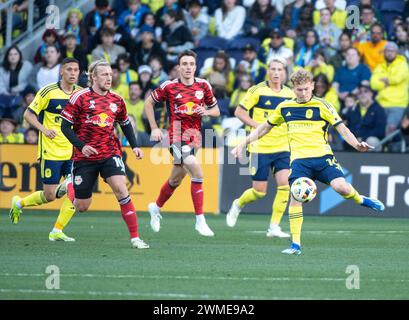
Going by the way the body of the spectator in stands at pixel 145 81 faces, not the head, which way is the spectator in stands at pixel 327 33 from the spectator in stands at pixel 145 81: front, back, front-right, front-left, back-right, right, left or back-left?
left

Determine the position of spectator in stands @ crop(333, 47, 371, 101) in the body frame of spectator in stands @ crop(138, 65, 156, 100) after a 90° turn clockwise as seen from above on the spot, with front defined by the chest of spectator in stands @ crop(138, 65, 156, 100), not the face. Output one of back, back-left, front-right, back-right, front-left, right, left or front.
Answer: back

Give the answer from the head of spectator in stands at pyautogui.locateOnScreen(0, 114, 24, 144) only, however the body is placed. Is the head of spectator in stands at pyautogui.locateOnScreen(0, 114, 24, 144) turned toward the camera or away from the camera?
toward the camera

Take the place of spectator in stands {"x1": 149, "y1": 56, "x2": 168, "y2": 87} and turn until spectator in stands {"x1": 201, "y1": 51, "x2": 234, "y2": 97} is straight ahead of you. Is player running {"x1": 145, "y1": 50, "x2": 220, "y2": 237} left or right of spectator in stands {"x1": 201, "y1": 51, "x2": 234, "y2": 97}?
right

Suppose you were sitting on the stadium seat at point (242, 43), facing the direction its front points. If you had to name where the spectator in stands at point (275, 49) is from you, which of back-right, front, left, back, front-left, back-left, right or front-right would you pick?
front-left

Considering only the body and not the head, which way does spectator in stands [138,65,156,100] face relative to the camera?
toward the camera

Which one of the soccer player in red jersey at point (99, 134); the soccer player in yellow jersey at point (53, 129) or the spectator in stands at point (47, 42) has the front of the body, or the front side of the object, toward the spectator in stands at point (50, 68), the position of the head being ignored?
the spectator in stands at point (47, 42)

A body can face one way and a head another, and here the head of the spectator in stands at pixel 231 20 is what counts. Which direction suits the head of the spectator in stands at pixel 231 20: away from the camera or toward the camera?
toward the camera

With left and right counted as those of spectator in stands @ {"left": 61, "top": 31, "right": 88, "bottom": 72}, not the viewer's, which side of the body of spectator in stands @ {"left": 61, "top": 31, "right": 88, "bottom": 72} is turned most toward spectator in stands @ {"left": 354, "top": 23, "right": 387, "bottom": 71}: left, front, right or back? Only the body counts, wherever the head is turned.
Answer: left

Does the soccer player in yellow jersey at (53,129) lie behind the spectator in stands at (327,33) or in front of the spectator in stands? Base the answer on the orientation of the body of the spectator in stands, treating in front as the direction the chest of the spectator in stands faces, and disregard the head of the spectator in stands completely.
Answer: in front

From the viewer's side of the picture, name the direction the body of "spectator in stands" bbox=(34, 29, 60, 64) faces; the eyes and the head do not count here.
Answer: toward the camera

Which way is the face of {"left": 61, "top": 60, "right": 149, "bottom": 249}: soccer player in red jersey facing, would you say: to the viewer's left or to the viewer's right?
to the viewer's right

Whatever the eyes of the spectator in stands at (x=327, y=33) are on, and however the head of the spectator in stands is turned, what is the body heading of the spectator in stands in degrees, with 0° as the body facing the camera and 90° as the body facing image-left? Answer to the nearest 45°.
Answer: approximately 0°

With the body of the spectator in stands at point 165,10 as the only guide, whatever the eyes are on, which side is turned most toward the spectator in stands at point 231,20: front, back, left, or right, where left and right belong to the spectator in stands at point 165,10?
left

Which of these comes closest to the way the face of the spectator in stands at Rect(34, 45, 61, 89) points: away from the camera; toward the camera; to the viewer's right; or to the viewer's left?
toward the camera

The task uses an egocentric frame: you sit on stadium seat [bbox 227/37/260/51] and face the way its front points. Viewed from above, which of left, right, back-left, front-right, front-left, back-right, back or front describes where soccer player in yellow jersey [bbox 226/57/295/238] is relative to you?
front

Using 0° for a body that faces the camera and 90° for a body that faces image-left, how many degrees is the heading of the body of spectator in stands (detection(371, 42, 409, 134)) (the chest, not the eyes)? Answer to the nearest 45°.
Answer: approximately 45°

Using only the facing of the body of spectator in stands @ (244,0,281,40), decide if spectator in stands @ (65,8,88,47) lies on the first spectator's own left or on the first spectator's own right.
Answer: on the first spectator's own right

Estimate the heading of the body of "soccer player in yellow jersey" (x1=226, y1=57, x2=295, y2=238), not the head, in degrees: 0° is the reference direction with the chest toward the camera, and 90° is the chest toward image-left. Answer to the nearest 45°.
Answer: approximately 315°

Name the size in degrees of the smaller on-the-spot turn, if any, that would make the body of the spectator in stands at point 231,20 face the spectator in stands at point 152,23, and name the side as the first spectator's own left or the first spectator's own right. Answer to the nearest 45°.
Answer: approximately 90° to the first spectator's own right
